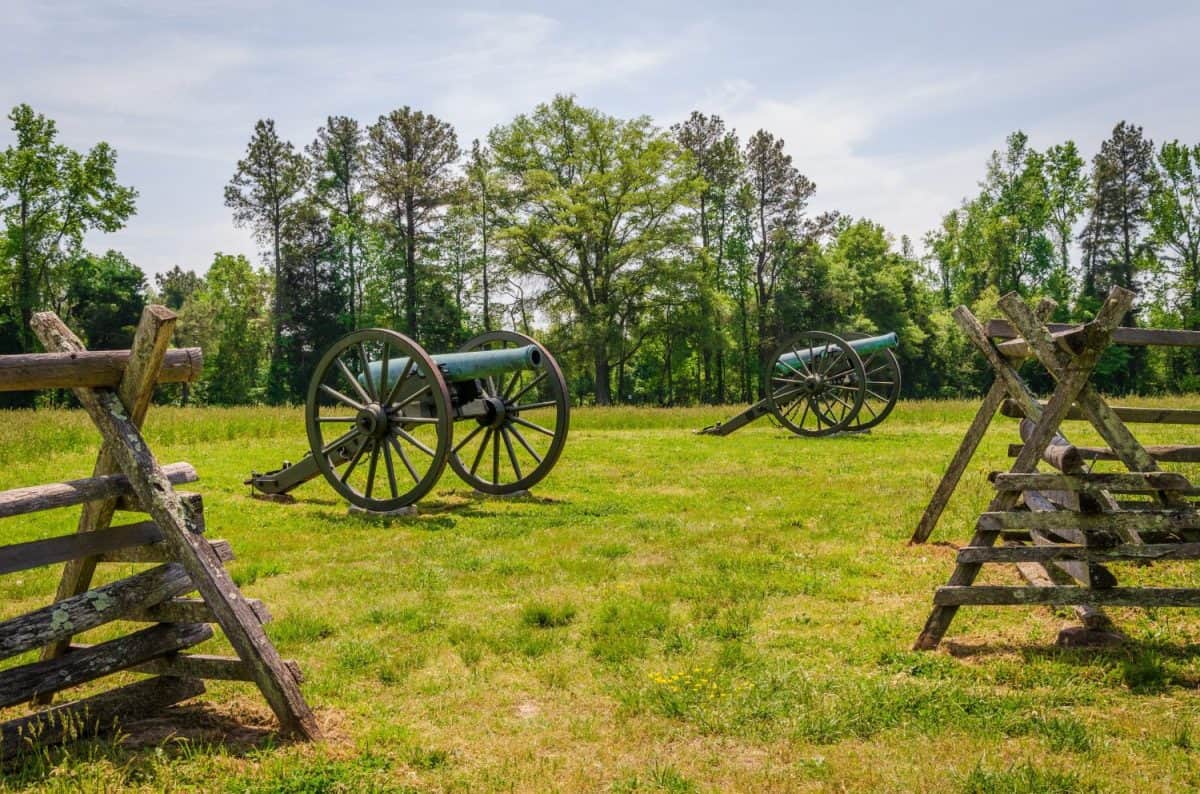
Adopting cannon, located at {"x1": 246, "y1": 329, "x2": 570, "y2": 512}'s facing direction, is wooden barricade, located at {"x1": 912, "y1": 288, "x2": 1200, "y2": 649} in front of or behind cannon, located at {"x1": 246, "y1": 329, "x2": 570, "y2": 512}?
in front

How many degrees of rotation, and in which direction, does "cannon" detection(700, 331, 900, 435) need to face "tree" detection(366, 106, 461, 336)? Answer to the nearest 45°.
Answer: approximately 180°

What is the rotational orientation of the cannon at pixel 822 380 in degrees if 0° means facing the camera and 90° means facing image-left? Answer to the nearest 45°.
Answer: approximately 315°

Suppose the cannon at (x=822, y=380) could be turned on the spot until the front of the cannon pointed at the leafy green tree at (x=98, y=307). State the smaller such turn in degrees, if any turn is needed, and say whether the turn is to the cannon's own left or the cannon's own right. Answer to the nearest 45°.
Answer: approximately 180°

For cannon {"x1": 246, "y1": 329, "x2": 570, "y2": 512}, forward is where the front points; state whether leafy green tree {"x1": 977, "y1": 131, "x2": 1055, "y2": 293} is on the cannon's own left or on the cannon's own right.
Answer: on the cannon's own left

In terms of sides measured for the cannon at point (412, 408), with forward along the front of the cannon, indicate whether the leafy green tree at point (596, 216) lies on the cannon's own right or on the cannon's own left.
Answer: on the cannon's own left

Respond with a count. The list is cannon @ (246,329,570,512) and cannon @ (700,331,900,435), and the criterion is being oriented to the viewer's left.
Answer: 0

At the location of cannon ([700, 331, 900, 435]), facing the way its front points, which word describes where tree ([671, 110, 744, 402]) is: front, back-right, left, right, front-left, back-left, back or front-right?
back-left
